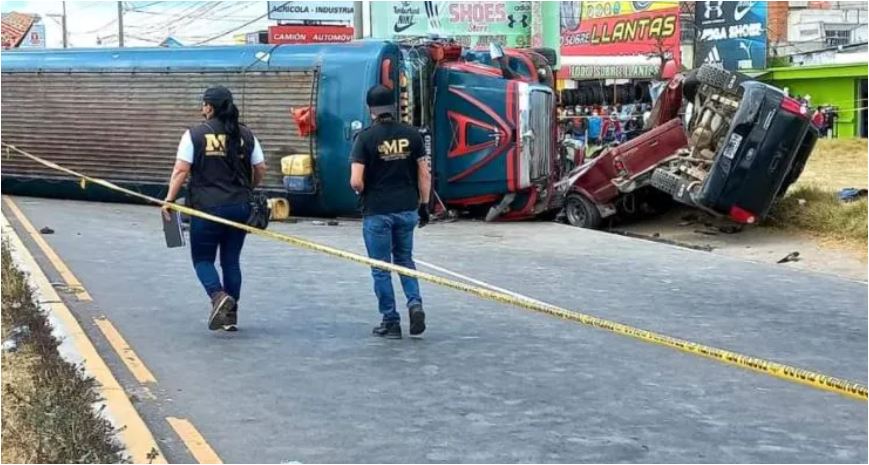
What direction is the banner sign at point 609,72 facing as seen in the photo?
toward the camera

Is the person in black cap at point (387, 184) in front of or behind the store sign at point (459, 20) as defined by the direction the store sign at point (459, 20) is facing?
in front

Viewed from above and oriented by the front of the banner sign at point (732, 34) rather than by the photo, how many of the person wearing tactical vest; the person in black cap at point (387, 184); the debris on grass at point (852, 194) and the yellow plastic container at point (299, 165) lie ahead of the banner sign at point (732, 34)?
4

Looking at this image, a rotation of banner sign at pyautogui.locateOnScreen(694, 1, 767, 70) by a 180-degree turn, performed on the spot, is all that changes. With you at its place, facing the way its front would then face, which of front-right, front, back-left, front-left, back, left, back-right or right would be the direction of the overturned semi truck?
back

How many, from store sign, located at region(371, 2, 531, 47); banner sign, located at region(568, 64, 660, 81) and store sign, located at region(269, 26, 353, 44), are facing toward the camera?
3

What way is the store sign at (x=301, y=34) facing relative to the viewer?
toward the camera

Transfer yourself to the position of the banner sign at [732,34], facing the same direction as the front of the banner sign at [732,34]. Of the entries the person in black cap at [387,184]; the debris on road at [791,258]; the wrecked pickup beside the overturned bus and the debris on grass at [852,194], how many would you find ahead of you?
4

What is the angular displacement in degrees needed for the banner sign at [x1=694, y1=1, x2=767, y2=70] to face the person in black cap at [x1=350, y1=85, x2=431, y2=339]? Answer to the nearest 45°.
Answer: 0° — it already faces them

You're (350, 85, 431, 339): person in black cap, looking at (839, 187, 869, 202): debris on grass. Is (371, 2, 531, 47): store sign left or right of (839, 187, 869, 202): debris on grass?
left

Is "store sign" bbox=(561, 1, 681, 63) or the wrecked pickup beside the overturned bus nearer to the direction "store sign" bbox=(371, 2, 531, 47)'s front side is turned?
the wrecked pickup beside the overturned bus

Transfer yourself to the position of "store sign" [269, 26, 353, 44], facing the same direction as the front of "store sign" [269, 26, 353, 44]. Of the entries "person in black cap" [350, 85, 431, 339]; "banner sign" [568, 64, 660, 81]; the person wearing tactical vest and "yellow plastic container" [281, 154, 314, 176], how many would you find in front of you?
3

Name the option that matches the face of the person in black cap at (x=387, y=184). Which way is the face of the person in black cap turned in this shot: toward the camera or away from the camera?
away from the camera

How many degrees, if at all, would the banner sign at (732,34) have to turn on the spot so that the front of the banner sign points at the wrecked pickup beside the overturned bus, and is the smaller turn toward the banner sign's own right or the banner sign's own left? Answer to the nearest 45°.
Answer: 0° — it already faces it
